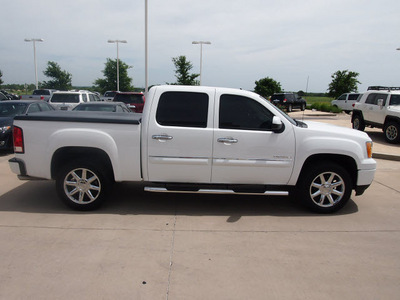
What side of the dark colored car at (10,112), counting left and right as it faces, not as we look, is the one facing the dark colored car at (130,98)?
back

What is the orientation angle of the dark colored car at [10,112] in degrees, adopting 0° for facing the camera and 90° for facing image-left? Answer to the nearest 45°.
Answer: approximately 45°

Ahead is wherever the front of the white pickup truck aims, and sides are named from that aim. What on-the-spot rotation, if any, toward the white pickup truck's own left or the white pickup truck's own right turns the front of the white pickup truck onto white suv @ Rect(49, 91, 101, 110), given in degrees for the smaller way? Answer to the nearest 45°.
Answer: approximately 135° to the white pickup truck's own left

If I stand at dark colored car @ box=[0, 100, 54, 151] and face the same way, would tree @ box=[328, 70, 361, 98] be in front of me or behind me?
behind

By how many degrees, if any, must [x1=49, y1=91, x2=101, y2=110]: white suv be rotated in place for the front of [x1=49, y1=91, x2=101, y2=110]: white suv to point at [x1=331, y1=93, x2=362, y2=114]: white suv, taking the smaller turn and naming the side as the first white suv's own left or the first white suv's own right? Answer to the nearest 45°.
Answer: approximately 45° to the first white suv's own right

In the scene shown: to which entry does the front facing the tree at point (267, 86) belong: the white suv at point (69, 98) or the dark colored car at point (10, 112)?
the white suv

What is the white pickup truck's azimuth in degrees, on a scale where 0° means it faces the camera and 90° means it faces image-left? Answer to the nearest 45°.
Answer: approximately 270°

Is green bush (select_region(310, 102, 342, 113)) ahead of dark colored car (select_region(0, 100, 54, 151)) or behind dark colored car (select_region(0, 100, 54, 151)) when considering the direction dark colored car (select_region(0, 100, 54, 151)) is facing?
behind

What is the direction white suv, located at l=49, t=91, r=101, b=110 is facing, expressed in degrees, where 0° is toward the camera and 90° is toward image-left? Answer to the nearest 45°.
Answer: approximately 225°

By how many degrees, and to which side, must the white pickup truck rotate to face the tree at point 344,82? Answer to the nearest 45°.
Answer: approximately 45° to its left
